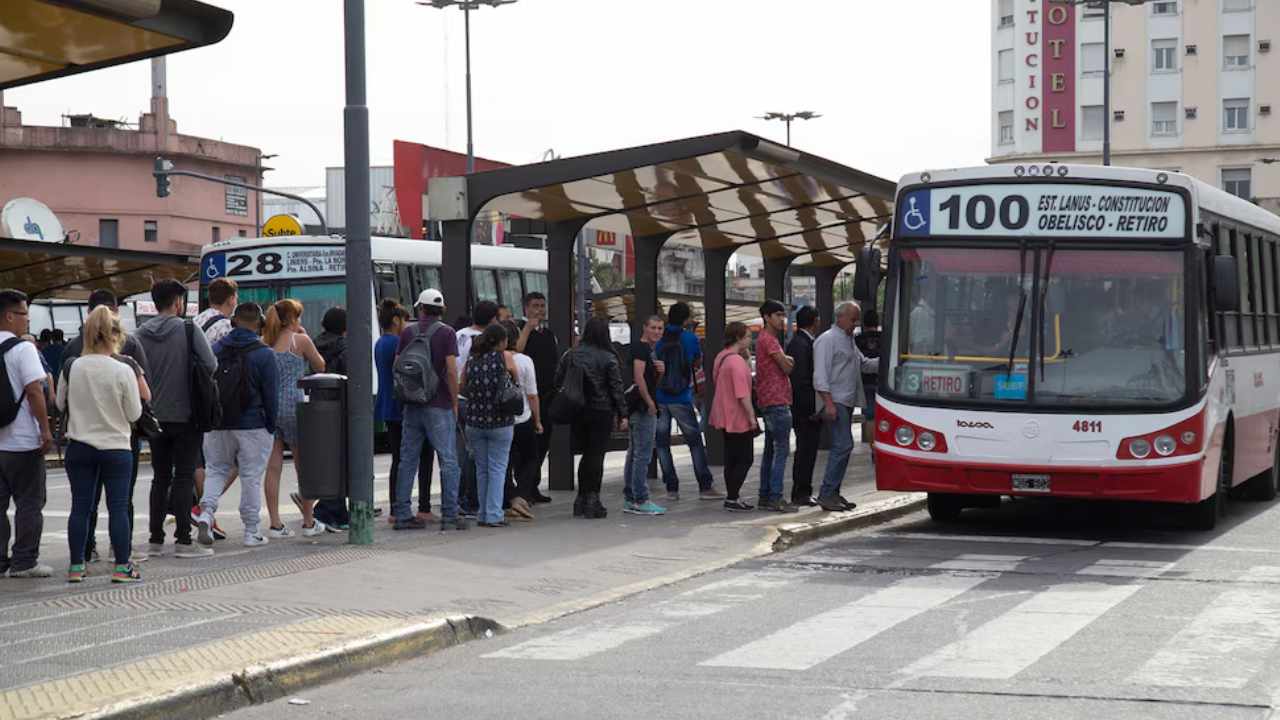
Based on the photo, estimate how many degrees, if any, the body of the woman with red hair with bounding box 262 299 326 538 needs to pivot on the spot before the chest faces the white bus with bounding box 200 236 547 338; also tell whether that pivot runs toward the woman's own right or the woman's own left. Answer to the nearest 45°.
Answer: approximately 45° to the woman's own left

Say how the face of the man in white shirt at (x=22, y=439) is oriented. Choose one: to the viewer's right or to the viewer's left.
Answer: to the viewer's right

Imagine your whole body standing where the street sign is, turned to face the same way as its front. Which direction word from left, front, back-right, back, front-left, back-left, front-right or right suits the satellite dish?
back-right

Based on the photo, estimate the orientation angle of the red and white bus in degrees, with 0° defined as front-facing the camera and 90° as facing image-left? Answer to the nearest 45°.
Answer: approximately 0°

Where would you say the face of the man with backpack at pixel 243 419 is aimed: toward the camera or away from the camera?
away from the camera

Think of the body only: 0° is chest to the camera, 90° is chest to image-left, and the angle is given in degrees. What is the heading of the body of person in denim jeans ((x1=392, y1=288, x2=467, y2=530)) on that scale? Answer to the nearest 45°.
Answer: approximately 225°

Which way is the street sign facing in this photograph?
toward the camera

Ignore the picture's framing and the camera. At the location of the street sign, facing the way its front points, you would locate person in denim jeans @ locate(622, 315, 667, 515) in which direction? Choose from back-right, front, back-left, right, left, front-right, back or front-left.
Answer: front

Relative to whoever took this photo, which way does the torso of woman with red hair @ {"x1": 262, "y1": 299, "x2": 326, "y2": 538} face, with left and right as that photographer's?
facing away from the viewer and to the right of the viewer

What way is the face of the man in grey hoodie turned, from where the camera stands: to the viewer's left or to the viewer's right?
to the viewer's right
